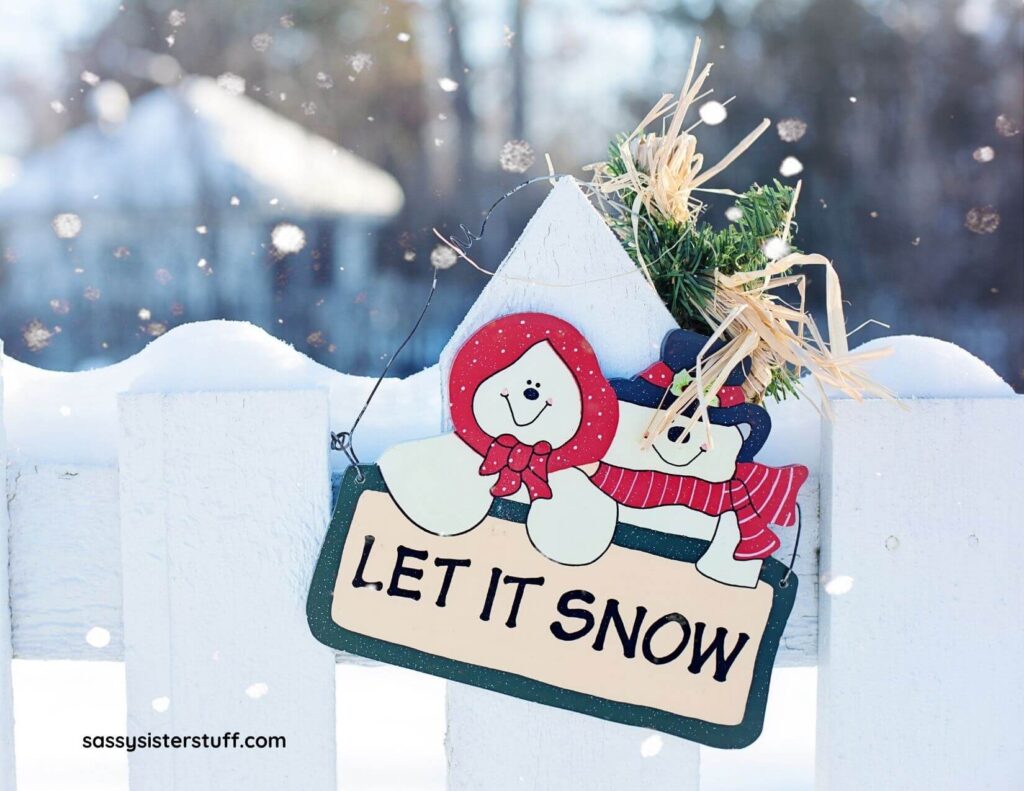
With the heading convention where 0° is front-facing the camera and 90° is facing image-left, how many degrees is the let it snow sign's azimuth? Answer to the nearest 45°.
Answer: approximately 0°

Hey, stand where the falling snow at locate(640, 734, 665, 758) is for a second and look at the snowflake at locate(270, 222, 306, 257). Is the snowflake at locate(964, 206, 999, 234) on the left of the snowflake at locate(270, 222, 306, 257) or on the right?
right

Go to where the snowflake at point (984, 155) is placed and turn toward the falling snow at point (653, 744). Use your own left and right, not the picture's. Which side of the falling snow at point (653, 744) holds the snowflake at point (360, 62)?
right
